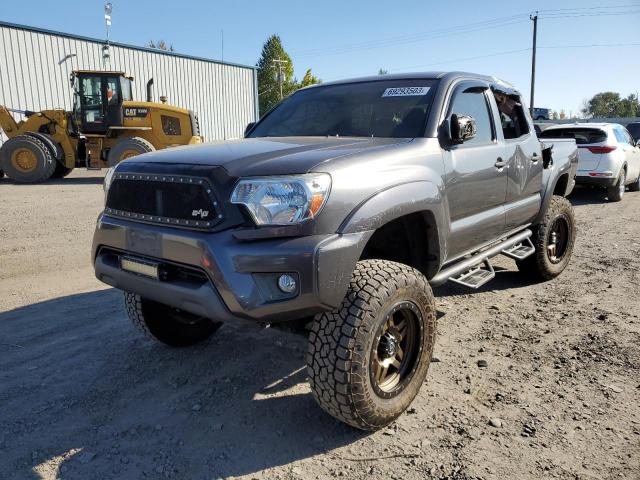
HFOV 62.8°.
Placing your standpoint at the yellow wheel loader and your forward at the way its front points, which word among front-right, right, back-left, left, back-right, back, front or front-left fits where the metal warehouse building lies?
right

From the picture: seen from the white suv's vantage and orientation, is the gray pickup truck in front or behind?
behind

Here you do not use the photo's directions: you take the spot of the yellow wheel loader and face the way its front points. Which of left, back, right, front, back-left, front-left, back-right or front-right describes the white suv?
back-left

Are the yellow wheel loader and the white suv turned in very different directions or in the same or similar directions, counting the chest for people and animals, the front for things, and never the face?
very different directions

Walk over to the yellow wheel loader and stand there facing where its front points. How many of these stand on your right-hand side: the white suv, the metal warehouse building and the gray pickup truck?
1

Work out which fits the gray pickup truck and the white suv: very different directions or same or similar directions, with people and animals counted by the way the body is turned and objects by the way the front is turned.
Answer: very different directions

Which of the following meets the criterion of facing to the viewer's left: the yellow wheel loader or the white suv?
the yellow wheel loader

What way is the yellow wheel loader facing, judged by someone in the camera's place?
facing to the left of the viewer

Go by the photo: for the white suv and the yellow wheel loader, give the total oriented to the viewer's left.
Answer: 1

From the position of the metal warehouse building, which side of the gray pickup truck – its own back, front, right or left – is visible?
right

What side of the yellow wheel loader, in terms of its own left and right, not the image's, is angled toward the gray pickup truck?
left

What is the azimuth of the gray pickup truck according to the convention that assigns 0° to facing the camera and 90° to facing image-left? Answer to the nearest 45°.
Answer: approximately 45°
